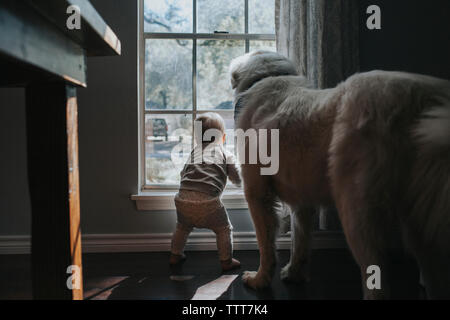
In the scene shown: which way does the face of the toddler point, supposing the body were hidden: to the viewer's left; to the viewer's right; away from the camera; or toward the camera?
away from the camera

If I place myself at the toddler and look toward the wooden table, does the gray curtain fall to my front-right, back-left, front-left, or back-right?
back-left

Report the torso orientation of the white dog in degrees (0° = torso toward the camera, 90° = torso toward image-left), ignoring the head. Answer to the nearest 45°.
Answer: approximately 135°
